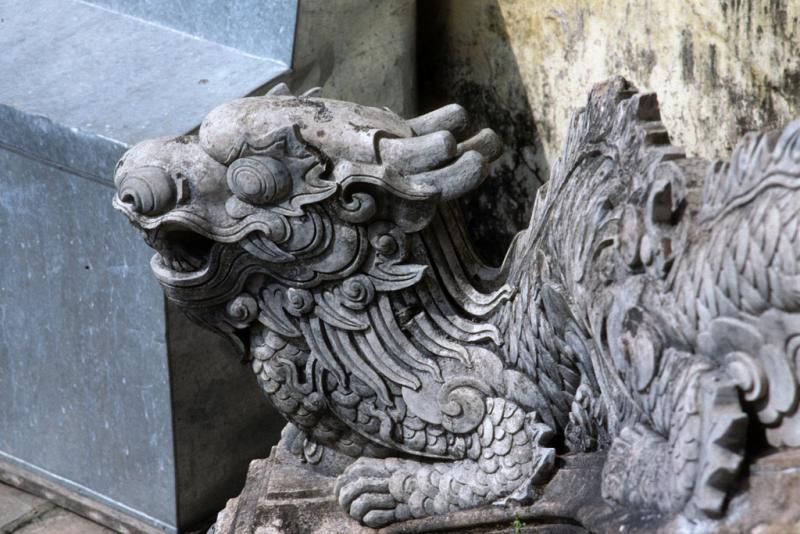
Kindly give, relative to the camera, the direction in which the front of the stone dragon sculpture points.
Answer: facing to the left of the viewer
